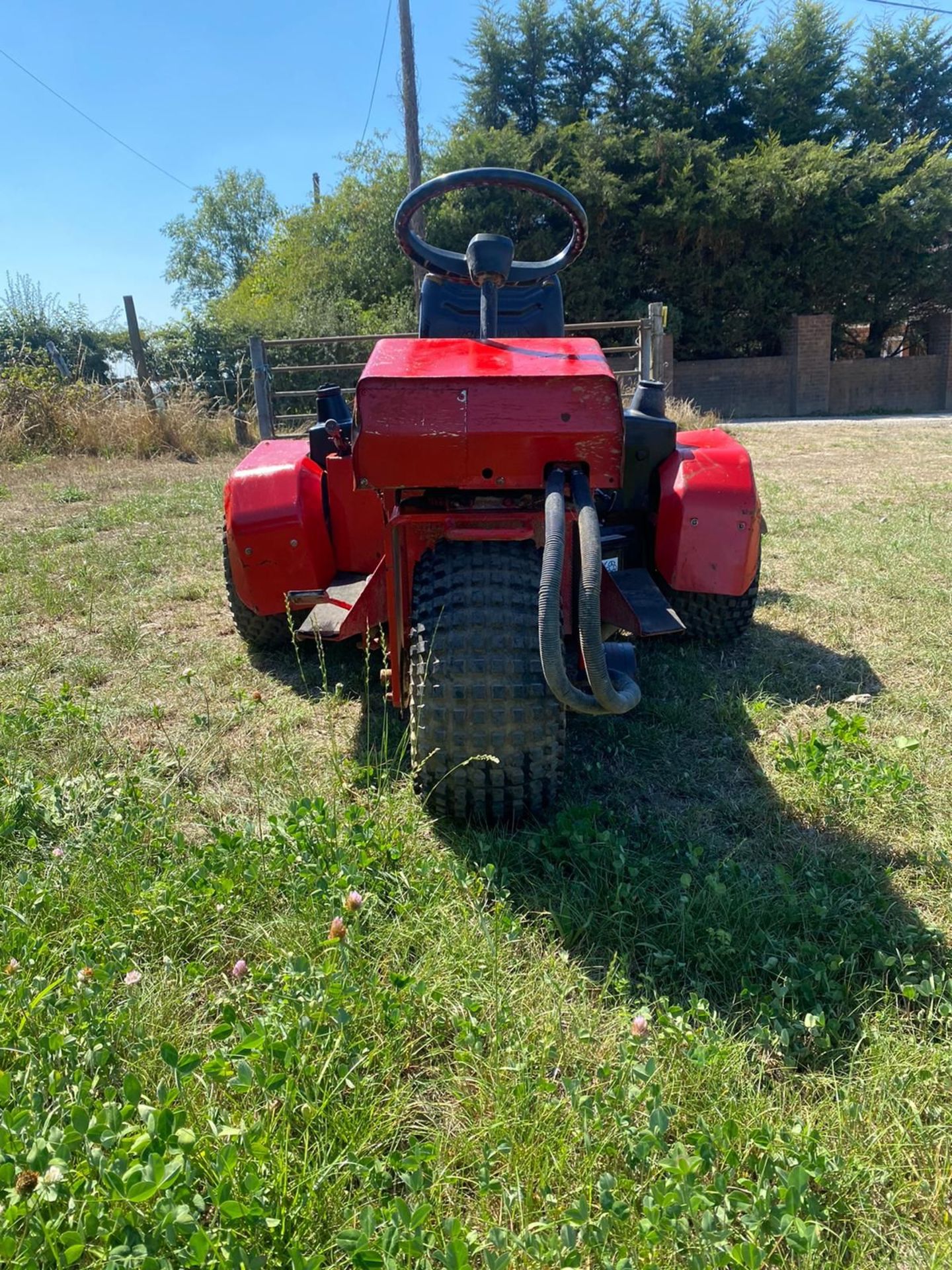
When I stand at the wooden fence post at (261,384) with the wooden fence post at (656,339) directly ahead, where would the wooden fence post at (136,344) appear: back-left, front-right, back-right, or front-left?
back-left

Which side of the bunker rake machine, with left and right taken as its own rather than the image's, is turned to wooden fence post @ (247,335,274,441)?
back

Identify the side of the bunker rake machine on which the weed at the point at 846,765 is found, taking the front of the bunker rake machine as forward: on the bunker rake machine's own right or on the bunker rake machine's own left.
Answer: on the bunker rake machine's own left

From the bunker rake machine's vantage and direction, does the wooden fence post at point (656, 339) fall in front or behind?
behind

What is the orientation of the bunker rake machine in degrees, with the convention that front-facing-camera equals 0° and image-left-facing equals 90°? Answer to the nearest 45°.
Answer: approximately 0°

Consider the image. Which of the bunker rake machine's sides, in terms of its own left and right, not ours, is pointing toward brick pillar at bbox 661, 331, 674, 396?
back

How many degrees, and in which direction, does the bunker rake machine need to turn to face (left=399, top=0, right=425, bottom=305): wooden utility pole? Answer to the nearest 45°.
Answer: approximately 180°

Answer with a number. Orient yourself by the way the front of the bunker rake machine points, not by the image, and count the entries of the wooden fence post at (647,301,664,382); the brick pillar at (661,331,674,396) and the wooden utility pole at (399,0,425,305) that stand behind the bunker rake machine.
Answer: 3
